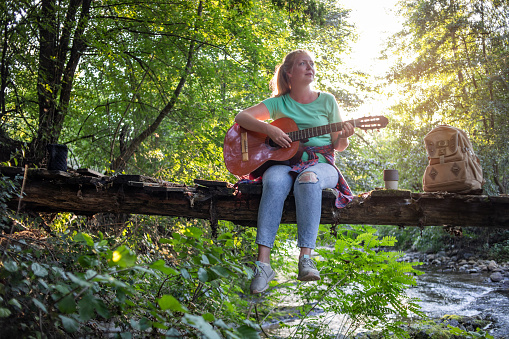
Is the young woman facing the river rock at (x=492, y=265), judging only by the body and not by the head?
no

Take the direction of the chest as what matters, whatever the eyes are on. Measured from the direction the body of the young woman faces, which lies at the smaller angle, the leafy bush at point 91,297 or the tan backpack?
the leafy bush

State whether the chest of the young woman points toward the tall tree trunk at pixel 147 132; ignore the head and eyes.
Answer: no

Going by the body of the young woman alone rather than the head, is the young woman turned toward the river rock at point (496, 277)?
no

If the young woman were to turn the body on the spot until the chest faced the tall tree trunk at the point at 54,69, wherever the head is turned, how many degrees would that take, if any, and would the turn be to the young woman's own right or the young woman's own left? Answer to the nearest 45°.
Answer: approximately 135° to the young woman's own right

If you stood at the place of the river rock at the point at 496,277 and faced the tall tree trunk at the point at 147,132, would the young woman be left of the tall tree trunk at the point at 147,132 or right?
left

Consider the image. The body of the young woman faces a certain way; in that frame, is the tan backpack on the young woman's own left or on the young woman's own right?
on the young woman's own left

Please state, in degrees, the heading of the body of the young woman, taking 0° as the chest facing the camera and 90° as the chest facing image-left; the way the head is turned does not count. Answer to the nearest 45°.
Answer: approximately 0°

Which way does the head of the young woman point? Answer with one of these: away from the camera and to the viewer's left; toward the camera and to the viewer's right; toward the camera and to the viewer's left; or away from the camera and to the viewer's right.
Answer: toward the camera and to the viewer's right

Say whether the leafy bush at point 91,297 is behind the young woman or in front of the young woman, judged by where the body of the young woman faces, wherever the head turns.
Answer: in front
